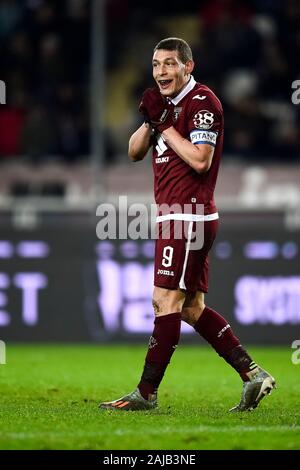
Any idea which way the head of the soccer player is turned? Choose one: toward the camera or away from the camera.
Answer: toward the camera

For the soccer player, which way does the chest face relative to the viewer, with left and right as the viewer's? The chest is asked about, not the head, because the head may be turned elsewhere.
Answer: facing the viewer and to the left of the viewer
